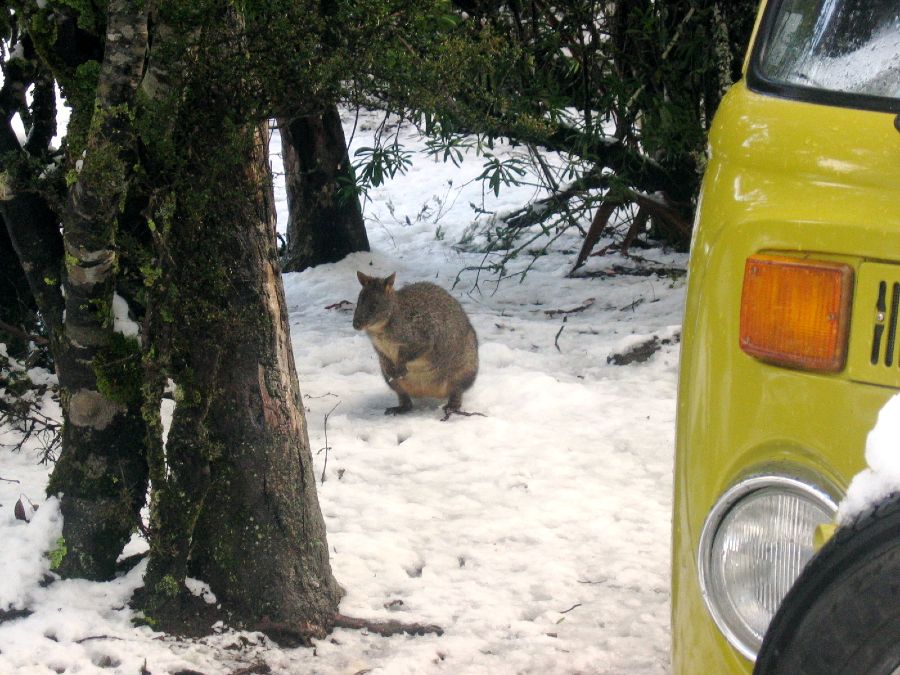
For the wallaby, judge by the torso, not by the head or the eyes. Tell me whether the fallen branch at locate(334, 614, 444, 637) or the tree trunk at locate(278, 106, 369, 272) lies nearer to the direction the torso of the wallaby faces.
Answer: the fallen branch

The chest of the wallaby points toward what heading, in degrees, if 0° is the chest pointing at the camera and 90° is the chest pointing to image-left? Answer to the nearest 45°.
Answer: approximately 45°

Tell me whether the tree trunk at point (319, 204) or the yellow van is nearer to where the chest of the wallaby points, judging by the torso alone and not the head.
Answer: the yellow van

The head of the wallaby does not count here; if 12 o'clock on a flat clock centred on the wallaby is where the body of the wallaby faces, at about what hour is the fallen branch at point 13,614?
The fallen branch is roughly at 11 o'clock from the wallaby.

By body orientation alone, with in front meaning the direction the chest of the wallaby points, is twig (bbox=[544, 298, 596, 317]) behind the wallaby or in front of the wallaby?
behind
